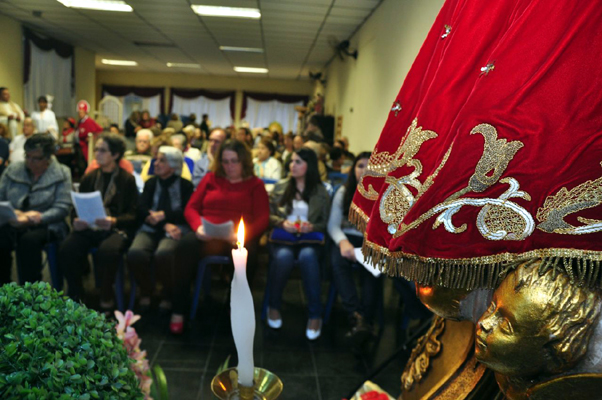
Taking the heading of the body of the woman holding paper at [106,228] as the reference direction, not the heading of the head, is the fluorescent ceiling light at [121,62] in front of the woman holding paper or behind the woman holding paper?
behind

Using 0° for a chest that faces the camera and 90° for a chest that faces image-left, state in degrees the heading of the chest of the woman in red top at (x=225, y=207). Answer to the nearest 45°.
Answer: approximately 0°

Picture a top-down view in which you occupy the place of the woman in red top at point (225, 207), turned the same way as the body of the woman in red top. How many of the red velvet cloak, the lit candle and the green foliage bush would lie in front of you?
3

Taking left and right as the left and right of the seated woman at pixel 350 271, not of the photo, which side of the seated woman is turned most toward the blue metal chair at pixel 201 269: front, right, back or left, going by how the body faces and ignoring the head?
right

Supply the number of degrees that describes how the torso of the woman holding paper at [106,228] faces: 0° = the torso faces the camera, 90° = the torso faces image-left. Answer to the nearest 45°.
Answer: approximately 45°

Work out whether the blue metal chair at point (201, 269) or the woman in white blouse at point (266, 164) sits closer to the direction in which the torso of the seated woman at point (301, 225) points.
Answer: the blue metal chair

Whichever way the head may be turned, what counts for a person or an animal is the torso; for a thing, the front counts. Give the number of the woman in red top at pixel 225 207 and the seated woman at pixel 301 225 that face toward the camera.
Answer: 2

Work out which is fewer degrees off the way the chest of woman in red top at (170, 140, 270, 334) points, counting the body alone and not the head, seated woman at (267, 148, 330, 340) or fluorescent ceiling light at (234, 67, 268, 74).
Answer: the seated woman

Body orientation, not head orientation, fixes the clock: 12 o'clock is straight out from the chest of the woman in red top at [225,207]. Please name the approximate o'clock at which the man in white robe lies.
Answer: The man in white robe is roughly at 5 o'clock from the woman in red top.

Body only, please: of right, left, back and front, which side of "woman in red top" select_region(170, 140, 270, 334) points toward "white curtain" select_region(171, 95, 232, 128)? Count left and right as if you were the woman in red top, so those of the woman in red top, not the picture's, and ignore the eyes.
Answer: back
